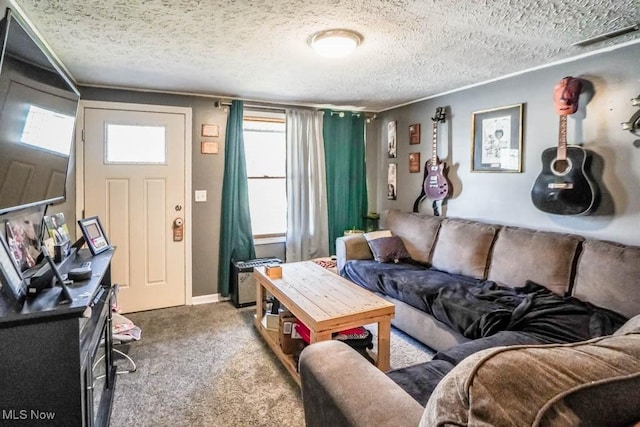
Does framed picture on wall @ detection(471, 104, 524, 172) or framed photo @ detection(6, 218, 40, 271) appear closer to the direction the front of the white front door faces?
the framed photo

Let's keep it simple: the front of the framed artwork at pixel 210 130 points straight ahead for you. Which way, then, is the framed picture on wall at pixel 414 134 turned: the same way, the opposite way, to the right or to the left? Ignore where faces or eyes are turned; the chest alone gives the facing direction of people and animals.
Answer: to the right

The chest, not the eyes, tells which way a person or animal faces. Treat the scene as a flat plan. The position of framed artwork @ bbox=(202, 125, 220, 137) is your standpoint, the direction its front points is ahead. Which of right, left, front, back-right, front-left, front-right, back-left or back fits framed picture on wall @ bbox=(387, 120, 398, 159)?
left

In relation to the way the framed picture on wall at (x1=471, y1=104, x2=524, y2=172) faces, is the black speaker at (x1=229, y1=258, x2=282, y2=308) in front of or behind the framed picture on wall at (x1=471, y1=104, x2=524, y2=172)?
in front

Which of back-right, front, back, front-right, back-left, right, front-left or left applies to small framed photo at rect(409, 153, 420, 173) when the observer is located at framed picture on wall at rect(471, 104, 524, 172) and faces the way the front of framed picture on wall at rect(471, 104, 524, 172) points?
right

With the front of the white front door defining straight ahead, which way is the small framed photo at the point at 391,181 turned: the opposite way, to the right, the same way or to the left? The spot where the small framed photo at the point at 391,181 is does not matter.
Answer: to the right

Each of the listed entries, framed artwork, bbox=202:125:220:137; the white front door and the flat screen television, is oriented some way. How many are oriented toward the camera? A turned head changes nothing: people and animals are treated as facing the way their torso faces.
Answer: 2

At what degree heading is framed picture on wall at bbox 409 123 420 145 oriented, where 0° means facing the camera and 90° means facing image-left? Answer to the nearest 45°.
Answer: approximately 45°

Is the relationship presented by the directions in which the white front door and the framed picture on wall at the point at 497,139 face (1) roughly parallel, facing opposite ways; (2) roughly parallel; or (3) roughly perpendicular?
roughly perpendicular

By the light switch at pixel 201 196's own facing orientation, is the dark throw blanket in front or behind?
in front

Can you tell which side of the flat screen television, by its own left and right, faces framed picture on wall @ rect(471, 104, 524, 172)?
front

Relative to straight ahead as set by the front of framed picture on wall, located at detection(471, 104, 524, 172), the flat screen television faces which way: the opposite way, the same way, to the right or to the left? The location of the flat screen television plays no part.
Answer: the opposite way

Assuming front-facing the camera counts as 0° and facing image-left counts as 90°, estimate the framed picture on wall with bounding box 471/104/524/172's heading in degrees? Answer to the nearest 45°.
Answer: approximately 45°

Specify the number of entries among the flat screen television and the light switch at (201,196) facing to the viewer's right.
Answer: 1

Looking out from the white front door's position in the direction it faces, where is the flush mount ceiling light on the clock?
The flush mount ceiling light is roughly at 11 o'clock from the white front door.
